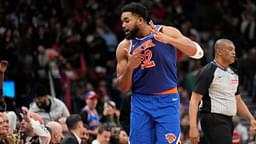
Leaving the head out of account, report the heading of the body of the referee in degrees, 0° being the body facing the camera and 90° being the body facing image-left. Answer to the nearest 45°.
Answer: approximately 315°

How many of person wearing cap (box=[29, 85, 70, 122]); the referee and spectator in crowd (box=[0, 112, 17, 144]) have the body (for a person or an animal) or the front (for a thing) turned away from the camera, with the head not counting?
0

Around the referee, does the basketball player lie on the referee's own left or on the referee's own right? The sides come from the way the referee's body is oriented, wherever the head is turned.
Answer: on the referee's own right

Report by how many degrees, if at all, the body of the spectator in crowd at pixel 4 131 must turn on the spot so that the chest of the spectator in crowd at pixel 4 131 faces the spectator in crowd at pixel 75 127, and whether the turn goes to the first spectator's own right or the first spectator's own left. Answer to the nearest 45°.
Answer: approximately 90° to the first spectator's own left

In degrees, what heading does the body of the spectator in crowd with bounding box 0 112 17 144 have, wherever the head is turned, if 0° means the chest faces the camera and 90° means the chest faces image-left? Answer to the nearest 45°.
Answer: approximately 315°
